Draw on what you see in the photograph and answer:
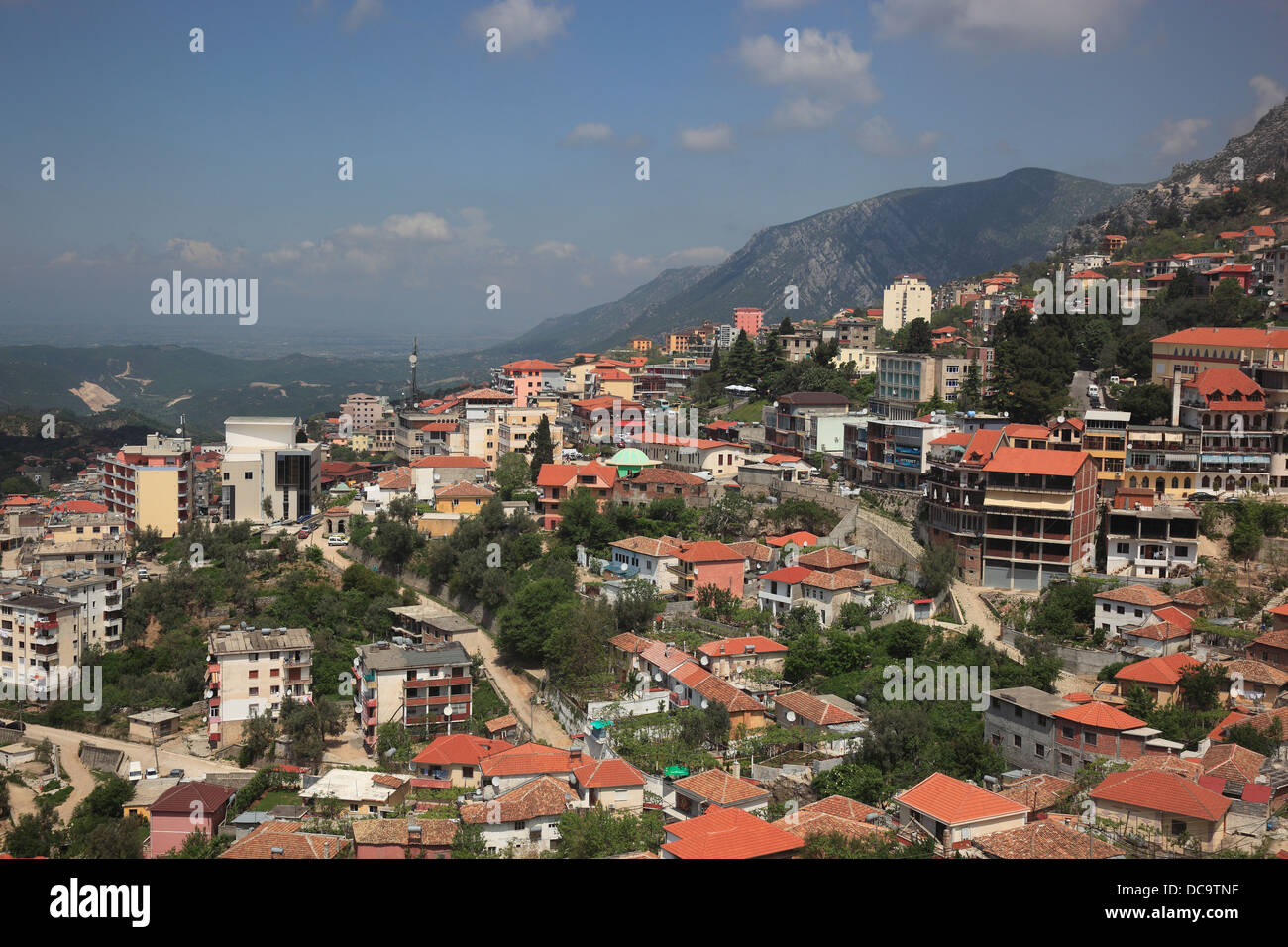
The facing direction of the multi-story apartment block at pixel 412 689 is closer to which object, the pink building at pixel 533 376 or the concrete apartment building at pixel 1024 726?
the concrete apartment building

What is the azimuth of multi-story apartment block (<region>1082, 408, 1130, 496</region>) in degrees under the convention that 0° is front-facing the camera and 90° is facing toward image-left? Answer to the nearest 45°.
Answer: approximately 0°

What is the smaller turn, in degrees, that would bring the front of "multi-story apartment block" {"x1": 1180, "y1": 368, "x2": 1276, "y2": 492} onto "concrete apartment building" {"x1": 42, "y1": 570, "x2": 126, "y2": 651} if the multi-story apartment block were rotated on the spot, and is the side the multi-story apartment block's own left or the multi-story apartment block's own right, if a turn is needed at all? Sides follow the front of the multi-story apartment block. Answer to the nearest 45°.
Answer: approximately 90° to the multi-story apartment block's own right

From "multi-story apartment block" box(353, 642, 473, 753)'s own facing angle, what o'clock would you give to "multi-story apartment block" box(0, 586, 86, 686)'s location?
"multi-story apartment block" box(0, 586, 86, 686) is roughly at 4 o'clock from "multi-story apartment block" box(353, 642, 473, 753).

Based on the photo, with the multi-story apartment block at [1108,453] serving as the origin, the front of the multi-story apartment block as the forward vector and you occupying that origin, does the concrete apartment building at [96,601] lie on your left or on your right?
on your right

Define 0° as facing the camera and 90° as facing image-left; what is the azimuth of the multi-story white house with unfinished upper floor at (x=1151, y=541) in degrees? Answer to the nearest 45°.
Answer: approximately 0°

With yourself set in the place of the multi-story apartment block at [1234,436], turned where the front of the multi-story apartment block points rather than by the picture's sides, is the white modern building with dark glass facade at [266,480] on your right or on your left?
on your right
